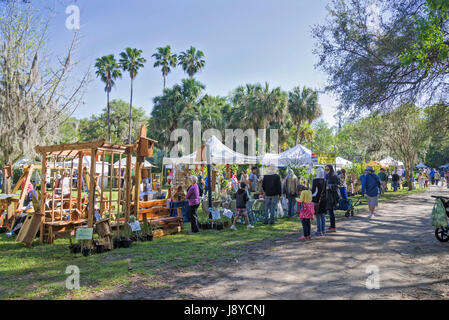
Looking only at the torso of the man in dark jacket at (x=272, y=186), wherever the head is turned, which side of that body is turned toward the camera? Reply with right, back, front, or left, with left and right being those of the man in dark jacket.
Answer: back

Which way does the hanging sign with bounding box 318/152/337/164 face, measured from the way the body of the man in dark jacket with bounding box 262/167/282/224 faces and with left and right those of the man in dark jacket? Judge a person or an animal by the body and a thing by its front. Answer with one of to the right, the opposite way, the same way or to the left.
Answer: the opposite way

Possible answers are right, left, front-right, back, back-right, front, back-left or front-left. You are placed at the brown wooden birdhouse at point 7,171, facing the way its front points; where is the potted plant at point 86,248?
front

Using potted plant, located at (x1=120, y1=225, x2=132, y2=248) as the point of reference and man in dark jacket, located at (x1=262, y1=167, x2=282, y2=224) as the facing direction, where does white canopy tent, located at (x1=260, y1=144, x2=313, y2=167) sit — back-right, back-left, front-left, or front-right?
front-left

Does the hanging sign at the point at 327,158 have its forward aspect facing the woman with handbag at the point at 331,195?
yes

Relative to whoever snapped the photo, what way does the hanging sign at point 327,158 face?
facing the viewer

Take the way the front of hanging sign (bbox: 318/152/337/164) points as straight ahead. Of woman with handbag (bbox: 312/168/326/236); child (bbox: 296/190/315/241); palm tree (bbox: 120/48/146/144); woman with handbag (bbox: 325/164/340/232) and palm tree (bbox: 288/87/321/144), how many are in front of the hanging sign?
3

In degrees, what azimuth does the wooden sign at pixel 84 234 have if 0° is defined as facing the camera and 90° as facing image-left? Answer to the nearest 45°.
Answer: approximately 0°

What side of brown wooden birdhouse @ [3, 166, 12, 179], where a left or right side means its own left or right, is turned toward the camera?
front

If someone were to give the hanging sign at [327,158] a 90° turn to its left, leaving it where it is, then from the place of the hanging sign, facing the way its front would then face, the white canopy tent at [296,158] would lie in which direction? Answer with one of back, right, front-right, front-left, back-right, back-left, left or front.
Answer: back-left

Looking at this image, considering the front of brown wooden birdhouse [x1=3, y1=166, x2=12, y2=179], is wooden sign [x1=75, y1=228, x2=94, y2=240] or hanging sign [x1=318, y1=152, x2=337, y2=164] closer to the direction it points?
the wooden sign

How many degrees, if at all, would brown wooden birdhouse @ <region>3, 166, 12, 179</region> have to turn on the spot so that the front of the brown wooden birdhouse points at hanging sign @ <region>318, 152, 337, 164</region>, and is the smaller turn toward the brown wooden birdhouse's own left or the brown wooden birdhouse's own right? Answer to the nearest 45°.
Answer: approximately 90° to the brown wooden birdhouse's own left

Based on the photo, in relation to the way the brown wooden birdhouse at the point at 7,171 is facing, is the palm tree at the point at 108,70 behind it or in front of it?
behind
